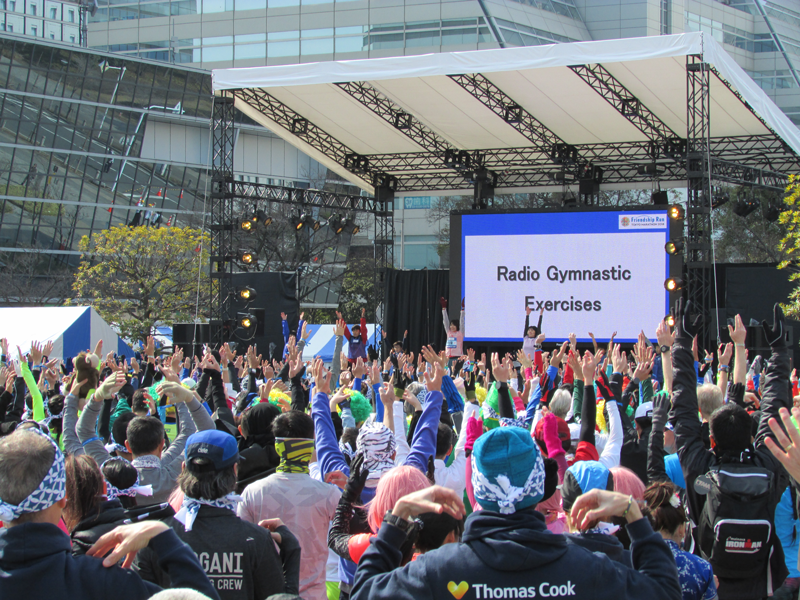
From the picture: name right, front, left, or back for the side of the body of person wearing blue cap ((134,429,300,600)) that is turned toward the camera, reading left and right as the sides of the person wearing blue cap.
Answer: back

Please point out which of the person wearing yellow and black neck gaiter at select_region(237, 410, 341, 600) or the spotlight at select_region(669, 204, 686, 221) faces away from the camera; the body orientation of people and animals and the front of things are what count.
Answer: the person wearing yellow and black neck gaiter

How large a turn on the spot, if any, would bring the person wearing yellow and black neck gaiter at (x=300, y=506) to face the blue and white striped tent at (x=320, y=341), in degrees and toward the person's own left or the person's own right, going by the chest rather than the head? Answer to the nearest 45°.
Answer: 0° — they already face it

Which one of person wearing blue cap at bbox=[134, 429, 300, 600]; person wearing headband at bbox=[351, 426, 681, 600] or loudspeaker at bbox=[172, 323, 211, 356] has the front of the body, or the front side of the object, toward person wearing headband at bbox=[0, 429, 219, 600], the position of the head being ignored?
the loudspeaker

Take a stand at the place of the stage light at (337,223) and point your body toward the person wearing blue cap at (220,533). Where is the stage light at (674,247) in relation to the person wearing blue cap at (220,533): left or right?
left

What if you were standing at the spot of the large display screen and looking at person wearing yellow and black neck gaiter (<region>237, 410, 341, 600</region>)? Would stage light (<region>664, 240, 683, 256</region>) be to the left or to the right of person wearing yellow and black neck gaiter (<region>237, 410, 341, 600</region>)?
left

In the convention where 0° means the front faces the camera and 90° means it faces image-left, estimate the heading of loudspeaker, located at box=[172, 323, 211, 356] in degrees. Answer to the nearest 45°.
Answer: approximately 0°

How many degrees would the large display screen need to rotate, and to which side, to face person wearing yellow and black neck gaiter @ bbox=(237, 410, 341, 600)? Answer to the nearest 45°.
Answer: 0° — it already faces them

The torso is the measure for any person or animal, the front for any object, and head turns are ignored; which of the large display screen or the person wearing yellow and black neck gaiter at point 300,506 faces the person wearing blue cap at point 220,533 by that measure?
the large display screen

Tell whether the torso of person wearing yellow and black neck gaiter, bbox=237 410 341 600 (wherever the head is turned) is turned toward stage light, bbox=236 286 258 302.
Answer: yes

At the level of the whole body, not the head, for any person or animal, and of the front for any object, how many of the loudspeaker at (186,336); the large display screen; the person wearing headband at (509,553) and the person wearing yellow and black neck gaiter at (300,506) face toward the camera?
2

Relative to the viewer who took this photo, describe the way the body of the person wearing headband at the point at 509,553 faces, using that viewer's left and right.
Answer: facing away from the viewer

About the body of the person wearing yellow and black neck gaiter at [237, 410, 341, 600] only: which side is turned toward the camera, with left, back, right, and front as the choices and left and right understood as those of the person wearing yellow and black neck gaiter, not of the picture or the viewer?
back
